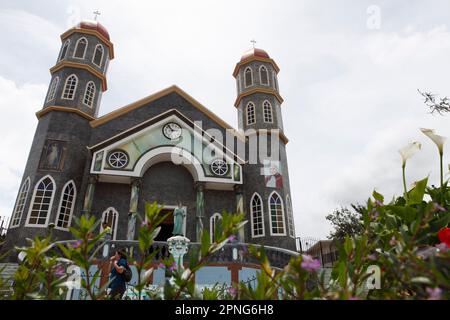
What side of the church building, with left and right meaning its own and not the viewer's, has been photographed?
front
